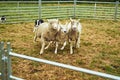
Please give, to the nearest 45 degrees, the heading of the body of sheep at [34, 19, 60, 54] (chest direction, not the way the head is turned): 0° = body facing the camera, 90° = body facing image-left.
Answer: approximately 315°
